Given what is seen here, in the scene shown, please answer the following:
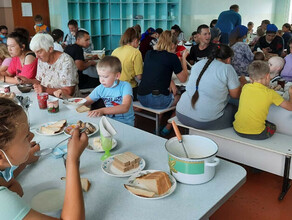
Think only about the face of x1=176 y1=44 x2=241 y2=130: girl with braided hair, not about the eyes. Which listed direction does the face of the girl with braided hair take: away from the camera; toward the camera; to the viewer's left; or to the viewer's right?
away from the camera

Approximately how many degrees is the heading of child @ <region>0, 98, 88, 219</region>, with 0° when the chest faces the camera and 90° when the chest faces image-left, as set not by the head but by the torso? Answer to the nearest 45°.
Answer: approximately 225°

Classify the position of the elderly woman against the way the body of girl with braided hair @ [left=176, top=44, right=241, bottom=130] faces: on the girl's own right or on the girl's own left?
on the girl's own left

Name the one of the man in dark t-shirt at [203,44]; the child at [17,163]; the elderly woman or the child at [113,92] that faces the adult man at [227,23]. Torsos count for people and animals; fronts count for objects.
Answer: the child at [17,163]

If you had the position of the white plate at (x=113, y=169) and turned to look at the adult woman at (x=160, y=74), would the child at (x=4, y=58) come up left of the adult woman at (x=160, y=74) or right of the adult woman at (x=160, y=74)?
left

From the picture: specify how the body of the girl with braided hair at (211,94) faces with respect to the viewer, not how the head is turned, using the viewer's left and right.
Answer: facing away from the viewer and to the right of the viewer

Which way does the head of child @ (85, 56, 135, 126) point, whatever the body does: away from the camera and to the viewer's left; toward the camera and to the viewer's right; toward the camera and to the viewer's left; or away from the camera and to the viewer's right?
toward the camera and to the viewer's left

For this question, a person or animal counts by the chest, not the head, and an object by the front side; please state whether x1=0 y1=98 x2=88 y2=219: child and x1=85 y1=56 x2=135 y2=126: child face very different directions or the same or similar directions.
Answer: very different directions
